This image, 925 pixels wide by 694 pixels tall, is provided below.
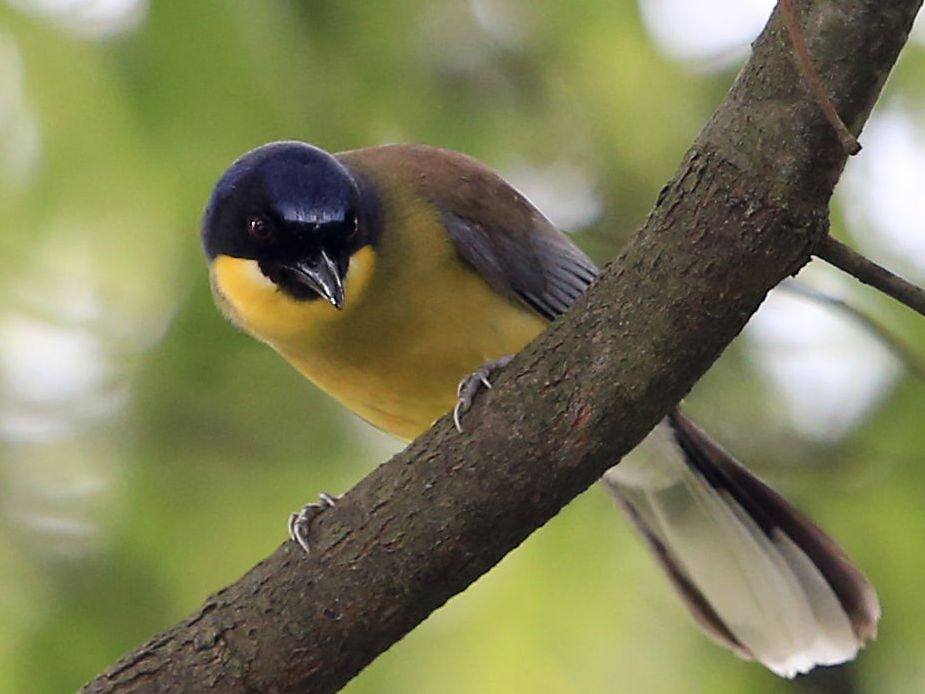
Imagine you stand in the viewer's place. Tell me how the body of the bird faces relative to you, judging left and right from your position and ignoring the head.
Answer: facing the viewer and to the left of the viewer

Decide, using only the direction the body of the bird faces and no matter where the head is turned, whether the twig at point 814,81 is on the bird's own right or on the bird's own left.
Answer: on the bird's own left
